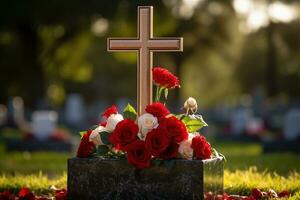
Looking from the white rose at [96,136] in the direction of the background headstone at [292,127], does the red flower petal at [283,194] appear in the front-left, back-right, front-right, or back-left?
front-right

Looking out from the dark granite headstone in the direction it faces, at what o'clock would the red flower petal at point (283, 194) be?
The red flower petal is roughly at 8 o'clock from the dark granite headstone.

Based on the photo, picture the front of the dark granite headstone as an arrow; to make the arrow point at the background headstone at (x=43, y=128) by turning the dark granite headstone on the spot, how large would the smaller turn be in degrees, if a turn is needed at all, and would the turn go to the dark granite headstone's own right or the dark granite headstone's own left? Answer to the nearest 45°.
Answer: approximately 180°

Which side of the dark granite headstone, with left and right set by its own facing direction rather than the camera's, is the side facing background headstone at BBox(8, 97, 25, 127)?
back

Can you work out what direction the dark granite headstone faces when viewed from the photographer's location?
facing the viewer

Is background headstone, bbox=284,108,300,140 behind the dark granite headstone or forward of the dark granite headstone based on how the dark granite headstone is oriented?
behind
